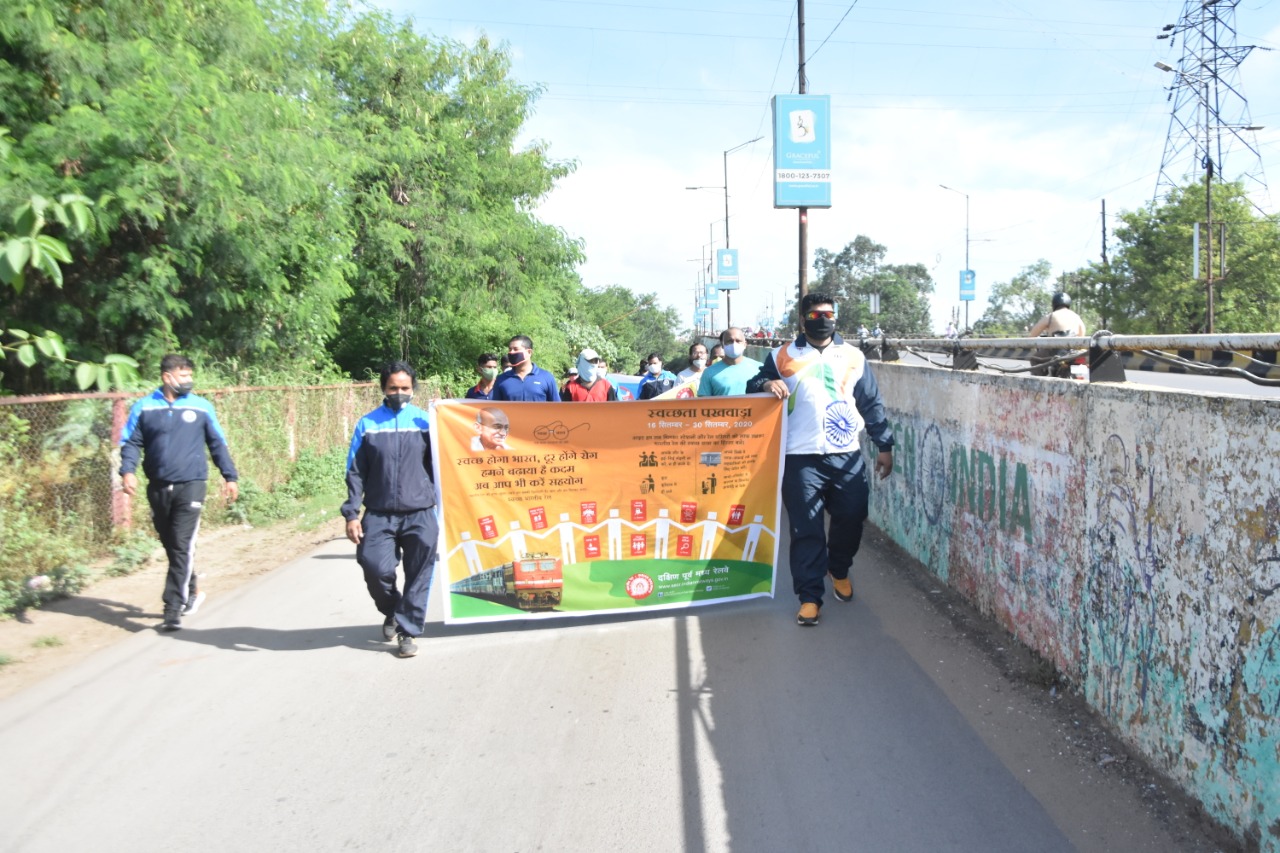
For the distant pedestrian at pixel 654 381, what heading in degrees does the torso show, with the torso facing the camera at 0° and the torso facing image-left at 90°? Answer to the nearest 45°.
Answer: approximately 0°

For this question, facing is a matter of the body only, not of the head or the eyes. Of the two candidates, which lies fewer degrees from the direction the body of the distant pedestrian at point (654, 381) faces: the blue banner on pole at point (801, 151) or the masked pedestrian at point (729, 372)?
the masked pedestrian

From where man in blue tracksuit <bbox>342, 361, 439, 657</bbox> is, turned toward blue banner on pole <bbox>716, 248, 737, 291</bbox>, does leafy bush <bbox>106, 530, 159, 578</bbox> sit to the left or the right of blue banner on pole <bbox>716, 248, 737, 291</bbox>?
left

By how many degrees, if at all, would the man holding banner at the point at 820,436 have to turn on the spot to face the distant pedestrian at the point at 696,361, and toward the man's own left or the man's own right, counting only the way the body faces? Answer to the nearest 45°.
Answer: approximately 180°

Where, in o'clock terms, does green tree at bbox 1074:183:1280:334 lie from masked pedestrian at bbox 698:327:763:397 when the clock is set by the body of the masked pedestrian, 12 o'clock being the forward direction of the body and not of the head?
The green tree is roughly at 7 o'clock from the masked pedestrian.
